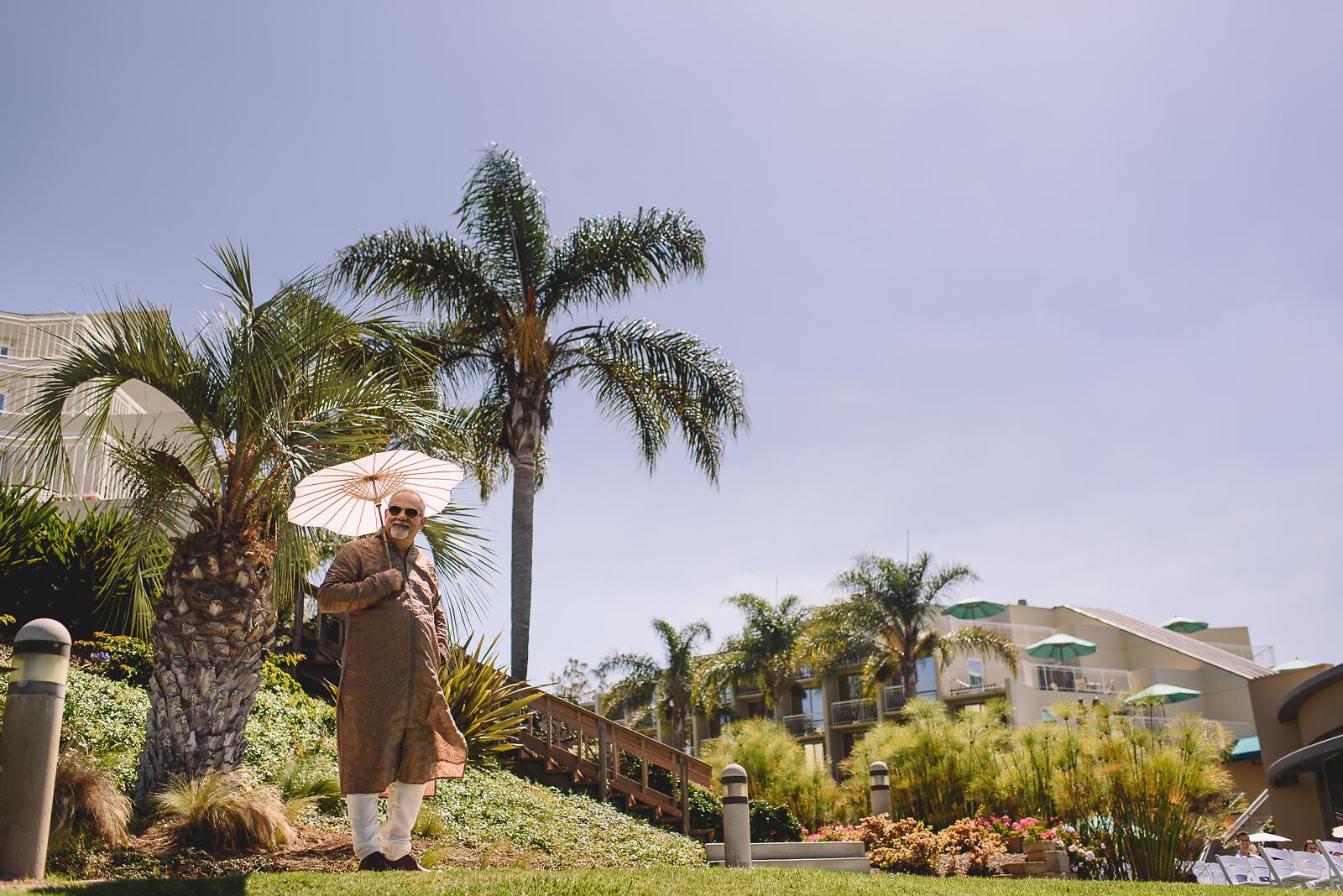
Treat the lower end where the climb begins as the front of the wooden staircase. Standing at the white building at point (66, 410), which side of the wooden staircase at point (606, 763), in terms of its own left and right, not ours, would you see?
back

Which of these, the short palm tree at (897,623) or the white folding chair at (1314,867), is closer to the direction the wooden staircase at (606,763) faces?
the white folding chair

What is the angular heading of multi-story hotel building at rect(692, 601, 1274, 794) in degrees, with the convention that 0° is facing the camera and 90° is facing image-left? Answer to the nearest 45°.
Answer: approximately 45°

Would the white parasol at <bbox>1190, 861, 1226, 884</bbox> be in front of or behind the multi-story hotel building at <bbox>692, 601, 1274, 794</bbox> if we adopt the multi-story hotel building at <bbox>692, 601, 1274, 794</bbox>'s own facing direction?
in front

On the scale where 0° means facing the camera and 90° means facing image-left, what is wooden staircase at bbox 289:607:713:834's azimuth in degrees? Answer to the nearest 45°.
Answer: approximately 270°

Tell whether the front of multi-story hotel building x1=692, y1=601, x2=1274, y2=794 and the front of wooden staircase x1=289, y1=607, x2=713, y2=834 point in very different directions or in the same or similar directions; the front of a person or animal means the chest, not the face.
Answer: very different directions

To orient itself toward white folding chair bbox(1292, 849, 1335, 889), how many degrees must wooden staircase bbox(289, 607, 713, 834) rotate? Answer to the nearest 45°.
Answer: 0° — it already faces it

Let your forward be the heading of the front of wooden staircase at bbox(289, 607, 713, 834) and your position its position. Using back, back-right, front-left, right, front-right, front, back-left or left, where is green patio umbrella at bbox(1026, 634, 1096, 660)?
front-left

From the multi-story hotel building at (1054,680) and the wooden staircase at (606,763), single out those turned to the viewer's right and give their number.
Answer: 1

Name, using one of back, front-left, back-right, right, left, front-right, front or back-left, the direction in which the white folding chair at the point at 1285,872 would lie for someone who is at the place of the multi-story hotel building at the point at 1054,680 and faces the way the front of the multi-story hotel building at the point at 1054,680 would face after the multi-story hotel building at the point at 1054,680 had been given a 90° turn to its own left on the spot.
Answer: front-right

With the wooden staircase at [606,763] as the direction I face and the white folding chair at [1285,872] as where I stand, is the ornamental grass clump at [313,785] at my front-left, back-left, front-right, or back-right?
front-left

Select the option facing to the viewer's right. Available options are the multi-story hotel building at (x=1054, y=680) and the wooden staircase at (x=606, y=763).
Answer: the wooden staircase

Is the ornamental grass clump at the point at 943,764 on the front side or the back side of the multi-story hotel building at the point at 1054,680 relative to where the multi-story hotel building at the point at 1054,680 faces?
on the front side
